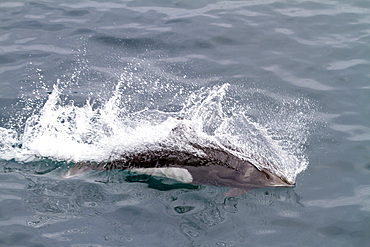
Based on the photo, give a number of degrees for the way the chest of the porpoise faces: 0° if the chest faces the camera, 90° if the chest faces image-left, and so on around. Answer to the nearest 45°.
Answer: approximately 270°
